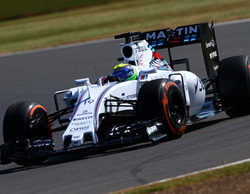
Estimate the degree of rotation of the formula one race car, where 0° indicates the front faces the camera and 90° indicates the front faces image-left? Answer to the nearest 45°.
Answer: approximately 45°
